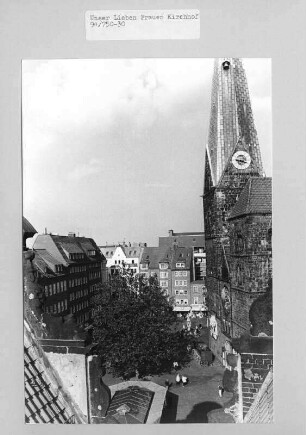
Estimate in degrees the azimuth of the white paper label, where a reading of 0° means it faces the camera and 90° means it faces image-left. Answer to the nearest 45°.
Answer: approximately 0°
